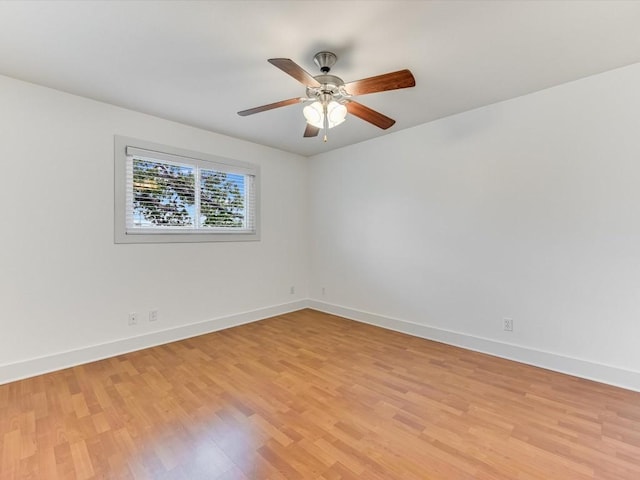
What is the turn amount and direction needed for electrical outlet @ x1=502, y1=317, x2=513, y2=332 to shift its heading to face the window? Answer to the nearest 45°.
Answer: approximately 45° to its right

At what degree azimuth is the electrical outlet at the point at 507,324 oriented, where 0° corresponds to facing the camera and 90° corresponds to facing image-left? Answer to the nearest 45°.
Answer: approximately 0°
